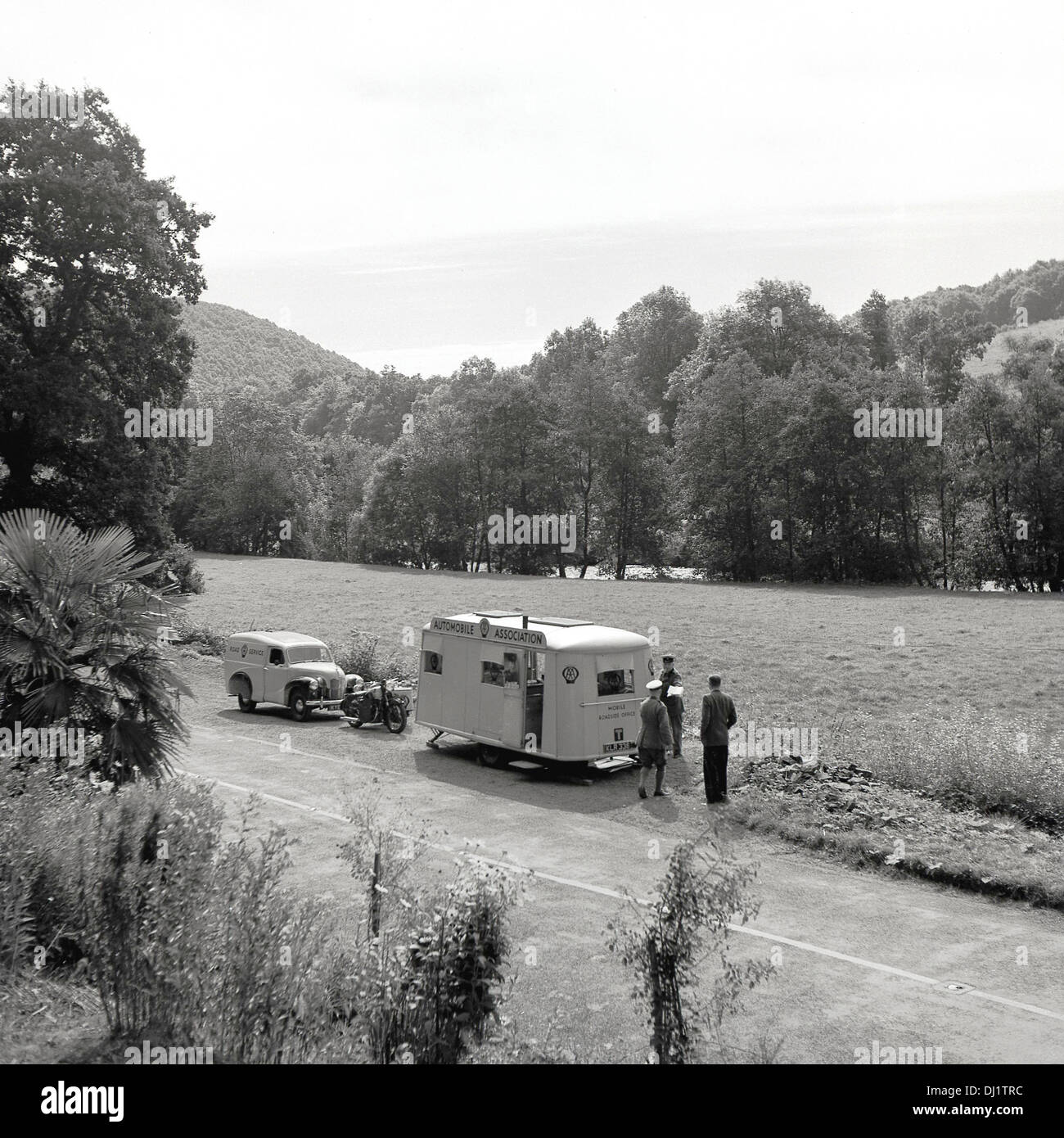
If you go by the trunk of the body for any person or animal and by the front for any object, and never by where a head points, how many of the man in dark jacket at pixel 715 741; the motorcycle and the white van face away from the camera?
1

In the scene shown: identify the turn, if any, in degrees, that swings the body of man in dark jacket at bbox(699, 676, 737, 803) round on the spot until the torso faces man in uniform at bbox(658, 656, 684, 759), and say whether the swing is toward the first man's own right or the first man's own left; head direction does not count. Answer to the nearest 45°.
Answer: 0° — they already face them

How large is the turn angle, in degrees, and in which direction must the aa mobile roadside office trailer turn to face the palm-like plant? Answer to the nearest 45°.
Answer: approximately 90° to its left

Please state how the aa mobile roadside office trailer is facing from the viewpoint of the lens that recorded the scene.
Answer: facing away from the viewer and to the left of the viewer

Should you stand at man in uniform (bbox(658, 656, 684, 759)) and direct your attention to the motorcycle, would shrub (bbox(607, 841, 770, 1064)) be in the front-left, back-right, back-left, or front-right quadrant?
back-left

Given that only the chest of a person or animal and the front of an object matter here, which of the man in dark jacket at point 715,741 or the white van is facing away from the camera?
the man in dark jacket

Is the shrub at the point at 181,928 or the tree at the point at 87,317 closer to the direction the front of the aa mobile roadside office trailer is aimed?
the tree

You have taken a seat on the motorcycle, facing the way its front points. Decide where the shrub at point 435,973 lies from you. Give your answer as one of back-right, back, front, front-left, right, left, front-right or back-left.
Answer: front-right

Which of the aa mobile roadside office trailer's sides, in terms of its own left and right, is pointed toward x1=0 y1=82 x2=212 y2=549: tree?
front

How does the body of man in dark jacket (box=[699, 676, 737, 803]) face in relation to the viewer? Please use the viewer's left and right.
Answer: facing away from the viewer

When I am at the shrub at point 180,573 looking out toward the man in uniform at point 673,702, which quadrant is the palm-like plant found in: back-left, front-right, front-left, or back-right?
front-right

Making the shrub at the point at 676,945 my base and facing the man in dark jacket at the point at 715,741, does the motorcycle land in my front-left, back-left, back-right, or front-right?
front-left

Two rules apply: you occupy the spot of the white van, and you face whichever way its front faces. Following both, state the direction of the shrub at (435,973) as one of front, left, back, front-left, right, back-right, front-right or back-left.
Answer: front-right

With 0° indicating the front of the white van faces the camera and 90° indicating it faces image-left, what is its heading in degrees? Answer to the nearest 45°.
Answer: approximately 315°

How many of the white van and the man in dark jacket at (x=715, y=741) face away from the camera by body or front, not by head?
1

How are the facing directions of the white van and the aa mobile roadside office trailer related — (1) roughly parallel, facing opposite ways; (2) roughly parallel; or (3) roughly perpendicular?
roughly parallel, facing opposite ways

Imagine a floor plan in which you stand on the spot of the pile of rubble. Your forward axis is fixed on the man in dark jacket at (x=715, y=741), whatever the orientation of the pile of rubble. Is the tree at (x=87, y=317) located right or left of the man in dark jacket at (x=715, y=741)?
right

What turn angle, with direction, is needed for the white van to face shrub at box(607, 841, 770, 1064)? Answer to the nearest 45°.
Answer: approximately 45° to its right
